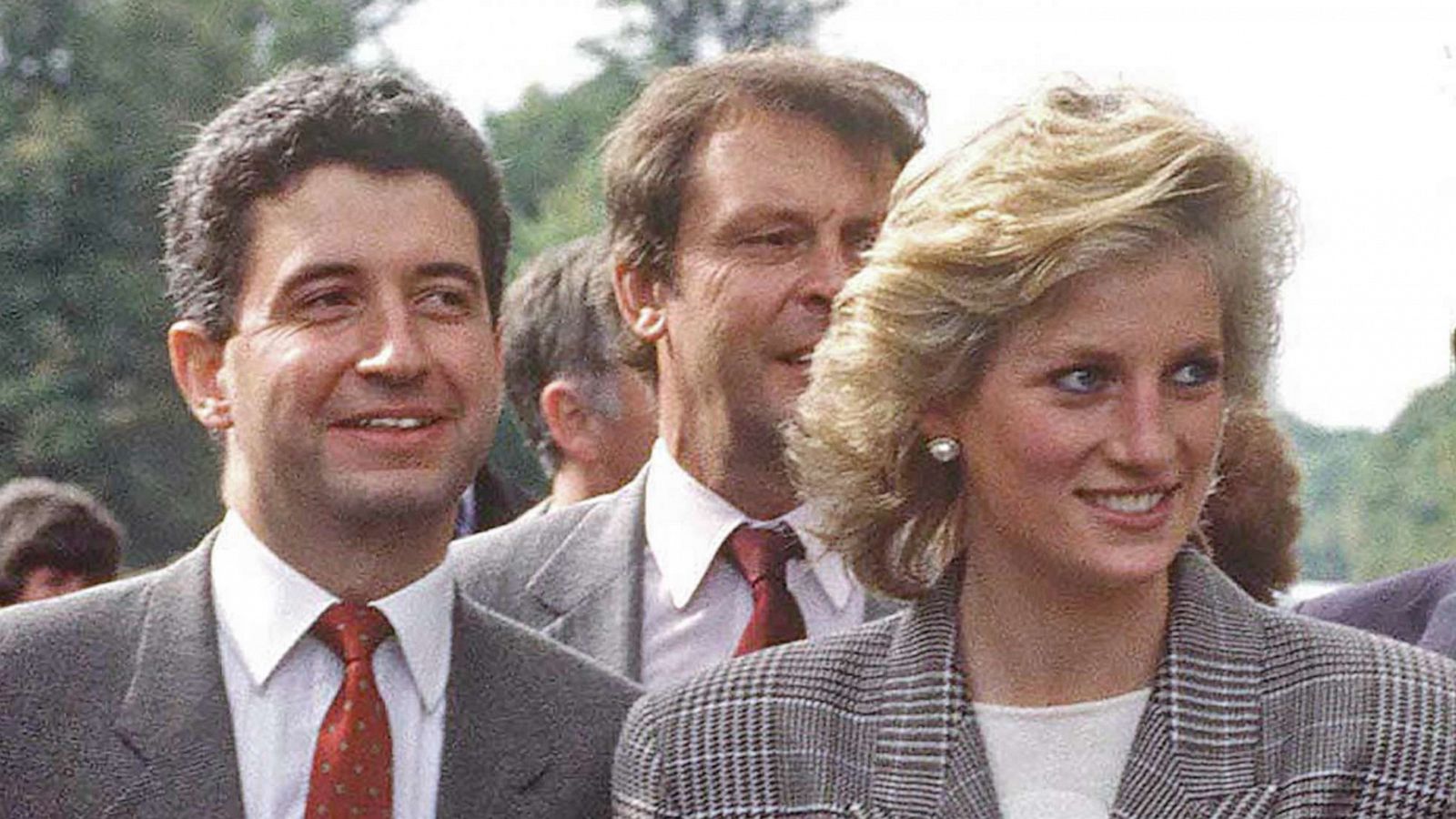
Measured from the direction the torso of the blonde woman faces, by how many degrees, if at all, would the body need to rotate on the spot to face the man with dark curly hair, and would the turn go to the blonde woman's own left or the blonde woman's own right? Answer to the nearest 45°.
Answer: approximately 90° to the blonde woman's own right

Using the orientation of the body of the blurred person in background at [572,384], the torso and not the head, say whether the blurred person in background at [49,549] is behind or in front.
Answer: behind

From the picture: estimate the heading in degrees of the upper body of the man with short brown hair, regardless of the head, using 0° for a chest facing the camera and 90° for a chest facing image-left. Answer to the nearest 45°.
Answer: approximately 315°

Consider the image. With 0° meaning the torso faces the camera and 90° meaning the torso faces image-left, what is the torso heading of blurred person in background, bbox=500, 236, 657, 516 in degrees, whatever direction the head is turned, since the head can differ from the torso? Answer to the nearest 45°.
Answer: approximately 270°

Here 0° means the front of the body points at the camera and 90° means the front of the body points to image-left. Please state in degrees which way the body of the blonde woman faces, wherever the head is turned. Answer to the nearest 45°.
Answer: approximately 0°

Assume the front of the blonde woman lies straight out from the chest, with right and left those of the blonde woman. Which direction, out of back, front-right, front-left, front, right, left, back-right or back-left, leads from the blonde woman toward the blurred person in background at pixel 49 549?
back-right

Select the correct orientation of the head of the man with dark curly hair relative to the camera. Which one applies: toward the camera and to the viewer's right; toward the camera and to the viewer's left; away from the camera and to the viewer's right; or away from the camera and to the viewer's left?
toward the camera and to the viewer's right
